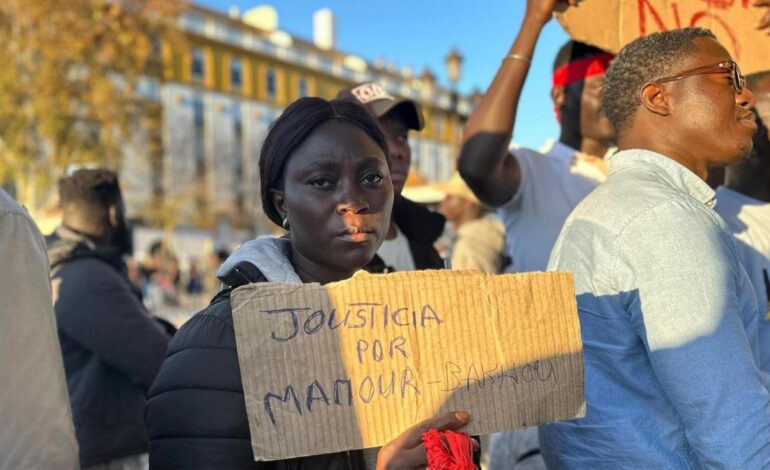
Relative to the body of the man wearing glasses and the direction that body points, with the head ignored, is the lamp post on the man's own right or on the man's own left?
on the man's own left

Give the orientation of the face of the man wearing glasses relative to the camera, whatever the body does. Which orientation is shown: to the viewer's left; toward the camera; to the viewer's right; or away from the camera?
to the viewer's right

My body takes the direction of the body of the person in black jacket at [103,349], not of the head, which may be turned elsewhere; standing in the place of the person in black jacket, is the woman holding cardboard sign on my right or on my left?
on my right

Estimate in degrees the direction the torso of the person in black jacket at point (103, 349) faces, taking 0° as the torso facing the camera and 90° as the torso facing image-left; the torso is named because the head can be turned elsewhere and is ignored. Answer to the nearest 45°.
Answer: approximately 225°

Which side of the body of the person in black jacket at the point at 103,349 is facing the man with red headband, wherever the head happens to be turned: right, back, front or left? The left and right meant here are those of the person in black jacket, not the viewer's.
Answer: right

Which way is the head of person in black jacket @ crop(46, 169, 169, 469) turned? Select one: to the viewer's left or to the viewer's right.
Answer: to the viewer's right

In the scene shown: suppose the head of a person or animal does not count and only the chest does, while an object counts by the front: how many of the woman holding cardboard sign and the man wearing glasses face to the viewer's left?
0

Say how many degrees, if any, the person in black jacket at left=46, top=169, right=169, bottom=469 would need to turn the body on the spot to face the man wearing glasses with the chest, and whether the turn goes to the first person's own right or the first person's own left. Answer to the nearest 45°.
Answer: approximately 90° to the first person's own right

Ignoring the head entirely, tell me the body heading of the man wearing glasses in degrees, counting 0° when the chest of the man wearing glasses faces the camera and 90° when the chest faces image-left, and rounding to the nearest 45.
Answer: approximately 270°

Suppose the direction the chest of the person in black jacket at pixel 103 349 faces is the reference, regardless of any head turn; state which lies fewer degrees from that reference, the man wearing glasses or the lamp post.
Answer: the lamp post

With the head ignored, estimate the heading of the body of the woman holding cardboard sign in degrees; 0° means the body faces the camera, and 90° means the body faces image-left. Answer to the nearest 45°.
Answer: approximately 315°

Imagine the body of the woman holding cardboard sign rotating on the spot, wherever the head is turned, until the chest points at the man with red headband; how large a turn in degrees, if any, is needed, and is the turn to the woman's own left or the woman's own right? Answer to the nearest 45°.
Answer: approximately 90° to the woman's own left

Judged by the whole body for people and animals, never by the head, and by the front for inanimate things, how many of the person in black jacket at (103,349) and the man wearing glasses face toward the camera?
0
